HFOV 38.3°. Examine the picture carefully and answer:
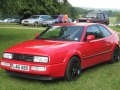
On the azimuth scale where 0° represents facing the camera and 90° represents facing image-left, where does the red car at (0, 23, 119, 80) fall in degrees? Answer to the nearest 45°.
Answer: approximately 45°
